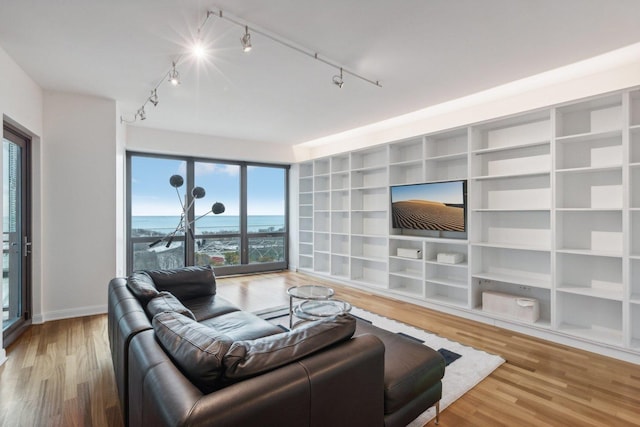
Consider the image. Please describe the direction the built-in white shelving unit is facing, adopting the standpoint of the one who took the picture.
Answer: facing the viewer and to the left of the viewer

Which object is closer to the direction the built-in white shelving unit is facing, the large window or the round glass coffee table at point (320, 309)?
the round glass coffee table

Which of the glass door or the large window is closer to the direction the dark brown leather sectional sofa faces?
the large window

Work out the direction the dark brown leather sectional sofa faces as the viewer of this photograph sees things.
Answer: facing away from the viewer and to the right of the viewer

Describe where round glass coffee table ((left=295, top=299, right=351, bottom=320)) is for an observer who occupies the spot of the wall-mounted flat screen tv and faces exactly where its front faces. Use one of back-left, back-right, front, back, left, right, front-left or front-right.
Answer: front

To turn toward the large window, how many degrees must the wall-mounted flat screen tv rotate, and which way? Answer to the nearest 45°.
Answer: approximately 45° to its right

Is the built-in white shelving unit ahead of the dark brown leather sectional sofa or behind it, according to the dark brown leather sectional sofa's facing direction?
ahead

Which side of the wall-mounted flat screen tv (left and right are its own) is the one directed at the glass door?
front

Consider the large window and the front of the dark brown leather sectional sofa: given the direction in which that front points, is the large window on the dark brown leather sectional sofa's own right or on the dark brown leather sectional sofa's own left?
on the dark brown leather sectional sofa's own left

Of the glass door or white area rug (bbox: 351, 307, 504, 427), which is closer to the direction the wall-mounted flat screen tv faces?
the glass door

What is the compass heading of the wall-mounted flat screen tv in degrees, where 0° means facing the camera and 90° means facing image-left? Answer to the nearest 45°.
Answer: approximately 45°

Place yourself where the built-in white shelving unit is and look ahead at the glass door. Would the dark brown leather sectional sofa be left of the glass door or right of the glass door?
left

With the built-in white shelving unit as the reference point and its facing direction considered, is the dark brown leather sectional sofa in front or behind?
in front

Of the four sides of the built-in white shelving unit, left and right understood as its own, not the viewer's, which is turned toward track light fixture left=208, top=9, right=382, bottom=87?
front
